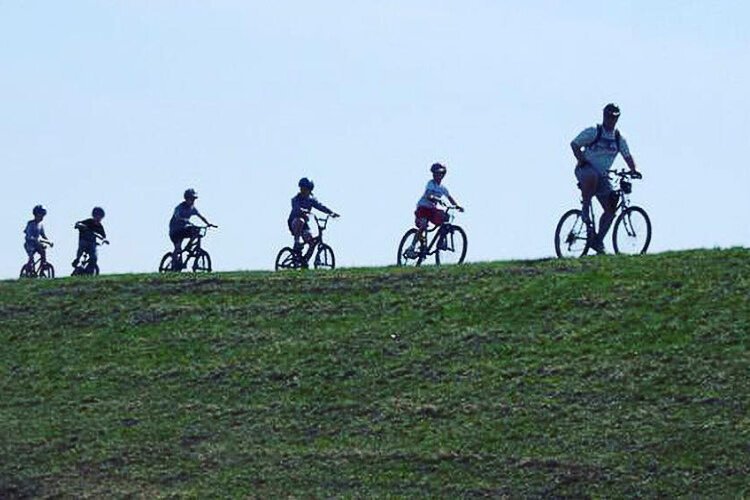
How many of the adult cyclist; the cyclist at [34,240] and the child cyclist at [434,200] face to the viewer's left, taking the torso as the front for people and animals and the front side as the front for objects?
0

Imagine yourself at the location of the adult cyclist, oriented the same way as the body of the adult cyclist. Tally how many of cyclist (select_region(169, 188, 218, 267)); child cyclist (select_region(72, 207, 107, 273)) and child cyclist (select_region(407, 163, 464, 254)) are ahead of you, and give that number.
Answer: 0

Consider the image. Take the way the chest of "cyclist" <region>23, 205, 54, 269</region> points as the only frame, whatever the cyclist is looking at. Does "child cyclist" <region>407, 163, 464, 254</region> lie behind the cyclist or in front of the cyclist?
in front

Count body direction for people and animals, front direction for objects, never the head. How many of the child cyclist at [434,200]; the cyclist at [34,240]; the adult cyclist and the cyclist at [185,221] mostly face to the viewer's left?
0

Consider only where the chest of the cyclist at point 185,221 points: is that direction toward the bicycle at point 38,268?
no

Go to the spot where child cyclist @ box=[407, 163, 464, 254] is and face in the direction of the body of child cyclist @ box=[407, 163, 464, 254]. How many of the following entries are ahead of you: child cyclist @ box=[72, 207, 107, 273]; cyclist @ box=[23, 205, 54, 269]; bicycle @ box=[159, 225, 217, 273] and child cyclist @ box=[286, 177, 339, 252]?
0

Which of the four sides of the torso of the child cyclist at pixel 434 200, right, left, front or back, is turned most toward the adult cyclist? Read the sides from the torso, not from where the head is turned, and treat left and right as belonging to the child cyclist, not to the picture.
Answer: front

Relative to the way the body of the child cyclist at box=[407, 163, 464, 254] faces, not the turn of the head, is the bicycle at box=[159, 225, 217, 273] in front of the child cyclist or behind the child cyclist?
behind

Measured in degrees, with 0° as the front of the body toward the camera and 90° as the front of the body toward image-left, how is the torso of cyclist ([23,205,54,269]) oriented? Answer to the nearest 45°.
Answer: approximately 315°

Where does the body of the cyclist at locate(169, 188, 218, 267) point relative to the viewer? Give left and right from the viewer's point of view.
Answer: facing to the right of the viewer

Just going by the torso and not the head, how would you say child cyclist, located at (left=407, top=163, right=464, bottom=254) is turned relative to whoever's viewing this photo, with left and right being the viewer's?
facing the viewer and to the right of the viewer
